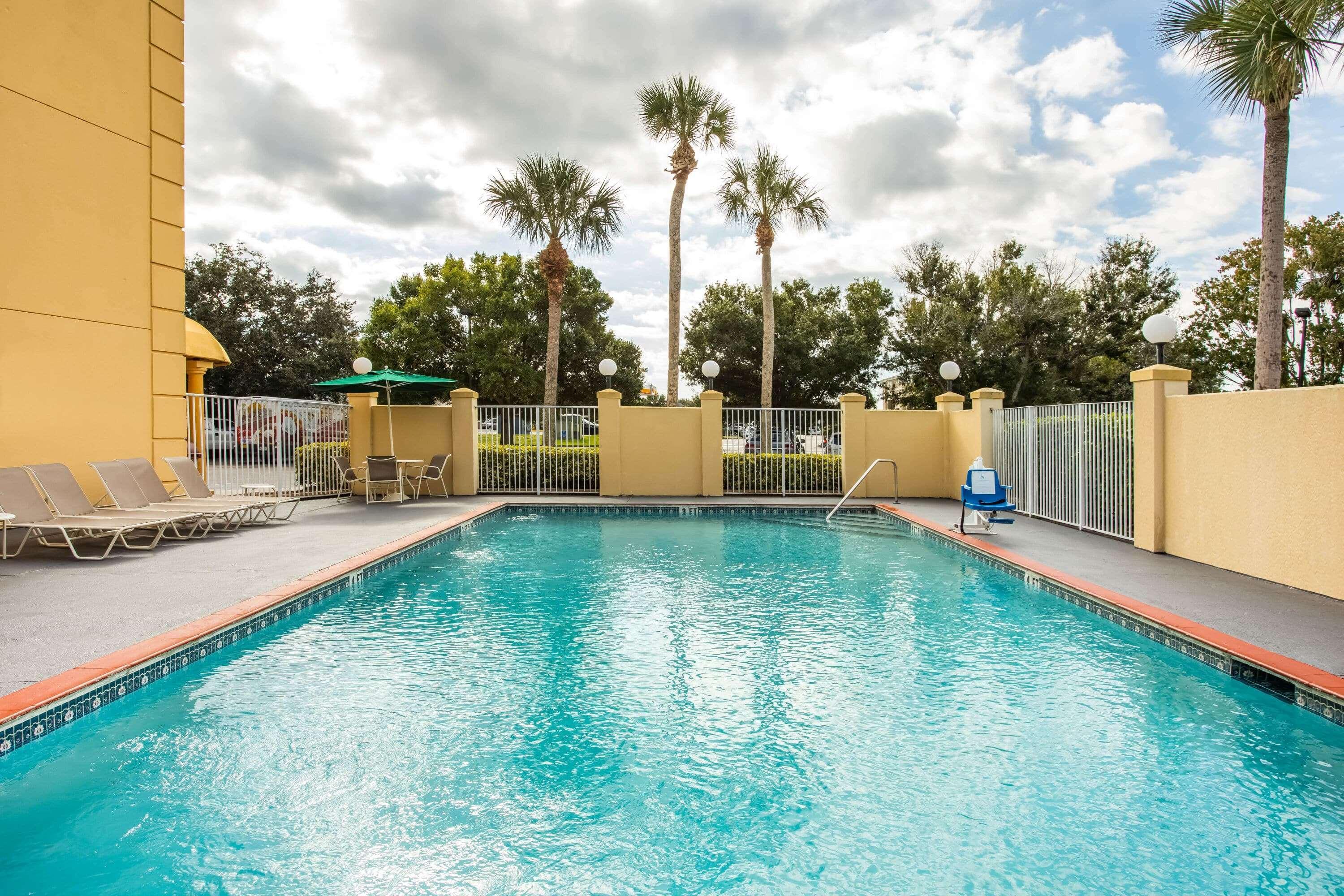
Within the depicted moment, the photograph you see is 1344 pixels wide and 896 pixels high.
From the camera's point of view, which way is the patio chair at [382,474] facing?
away from the camera

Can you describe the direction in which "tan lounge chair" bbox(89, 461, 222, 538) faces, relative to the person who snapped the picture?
facing the viewer and to the right of the viewer

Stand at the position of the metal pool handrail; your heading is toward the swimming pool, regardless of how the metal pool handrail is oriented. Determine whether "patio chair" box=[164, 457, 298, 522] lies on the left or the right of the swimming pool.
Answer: right

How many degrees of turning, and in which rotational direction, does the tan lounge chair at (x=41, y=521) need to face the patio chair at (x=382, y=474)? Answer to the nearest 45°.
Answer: approximately 90° to its left

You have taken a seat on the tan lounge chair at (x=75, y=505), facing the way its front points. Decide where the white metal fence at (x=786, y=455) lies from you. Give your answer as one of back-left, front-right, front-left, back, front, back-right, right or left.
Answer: front-left

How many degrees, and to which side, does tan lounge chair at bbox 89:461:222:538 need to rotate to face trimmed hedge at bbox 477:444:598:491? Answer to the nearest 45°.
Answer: approximately 90° to its left

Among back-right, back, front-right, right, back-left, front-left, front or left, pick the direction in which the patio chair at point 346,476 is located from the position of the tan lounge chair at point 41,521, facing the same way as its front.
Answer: left

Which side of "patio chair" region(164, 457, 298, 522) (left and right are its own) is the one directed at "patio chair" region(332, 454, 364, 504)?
left

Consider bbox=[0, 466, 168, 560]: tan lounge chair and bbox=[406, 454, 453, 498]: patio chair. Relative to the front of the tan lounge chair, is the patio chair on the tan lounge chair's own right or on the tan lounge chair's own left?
on the tan lounge chair's own left

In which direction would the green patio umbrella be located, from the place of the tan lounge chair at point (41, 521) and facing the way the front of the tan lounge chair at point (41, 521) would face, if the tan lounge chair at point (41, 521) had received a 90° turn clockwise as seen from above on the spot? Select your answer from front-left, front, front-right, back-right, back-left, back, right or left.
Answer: back

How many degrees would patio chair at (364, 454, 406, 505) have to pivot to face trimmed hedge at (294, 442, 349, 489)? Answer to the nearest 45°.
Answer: approximately 45° to its left

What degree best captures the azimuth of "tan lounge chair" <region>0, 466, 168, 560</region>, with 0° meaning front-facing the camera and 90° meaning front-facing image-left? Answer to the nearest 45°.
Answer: approximately 315°
